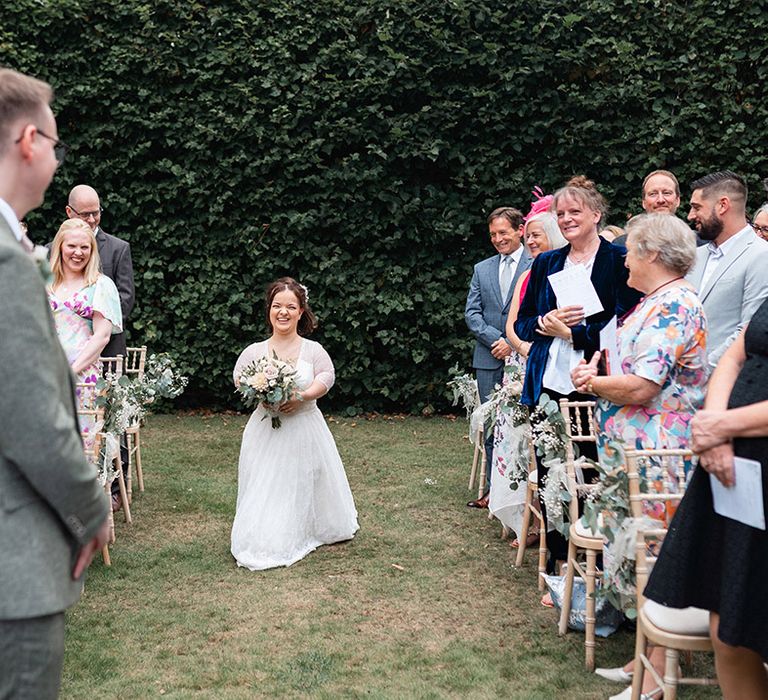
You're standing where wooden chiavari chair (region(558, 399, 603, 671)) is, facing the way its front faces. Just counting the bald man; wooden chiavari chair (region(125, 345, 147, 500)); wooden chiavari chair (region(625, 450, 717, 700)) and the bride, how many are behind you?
3

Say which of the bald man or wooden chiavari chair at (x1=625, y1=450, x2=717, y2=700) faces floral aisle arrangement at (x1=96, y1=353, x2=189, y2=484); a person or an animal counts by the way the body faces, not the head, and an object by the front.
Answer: the bald man

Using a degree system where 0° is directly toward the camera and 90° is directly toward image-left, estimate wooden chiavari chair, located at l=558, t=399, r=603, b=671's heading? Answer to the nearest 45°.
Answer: approximately 315°

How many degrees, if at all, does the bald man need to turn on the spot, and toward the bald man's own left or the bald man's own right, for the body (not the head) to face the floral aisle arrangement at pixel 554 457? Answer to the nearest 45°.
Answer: approximately 45° to the bald man's own left

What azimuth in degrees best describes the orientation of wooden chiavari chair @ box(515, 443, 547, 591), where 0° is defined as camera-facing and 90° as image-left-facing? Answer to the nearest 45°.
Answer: approximately 315°

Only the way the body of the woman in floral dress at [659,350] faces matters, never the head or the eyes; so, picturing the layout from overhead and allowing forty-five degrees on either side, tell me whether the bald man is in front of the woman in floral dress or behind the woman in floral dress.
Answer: in front

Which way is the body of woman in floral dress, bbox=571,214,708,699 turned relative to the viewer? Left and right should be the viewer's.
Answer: facing to the left of the viewer

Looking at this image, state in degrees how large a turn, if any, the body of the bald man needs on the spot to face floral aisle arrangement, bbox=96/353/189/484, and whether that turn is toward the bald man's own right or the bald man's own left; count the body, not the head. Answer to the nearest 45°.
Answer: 0° — they already face it

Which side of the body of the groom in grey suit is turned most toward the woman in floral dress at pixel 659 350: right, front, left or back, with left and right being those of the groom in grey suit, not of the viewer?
front

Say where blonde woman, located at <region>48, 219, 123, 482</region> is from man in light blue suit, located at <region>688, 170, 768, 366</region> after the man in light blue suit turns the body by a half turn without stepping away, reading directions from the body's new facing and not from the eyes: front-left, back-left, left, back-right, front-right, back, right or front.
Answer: back-left

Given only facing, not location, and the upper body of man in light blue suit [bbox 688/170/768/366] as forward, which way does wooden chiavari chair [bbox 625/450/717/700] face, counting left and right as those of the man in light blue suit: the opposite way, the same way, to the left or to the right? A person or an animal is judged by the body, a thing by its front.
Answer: to the left
